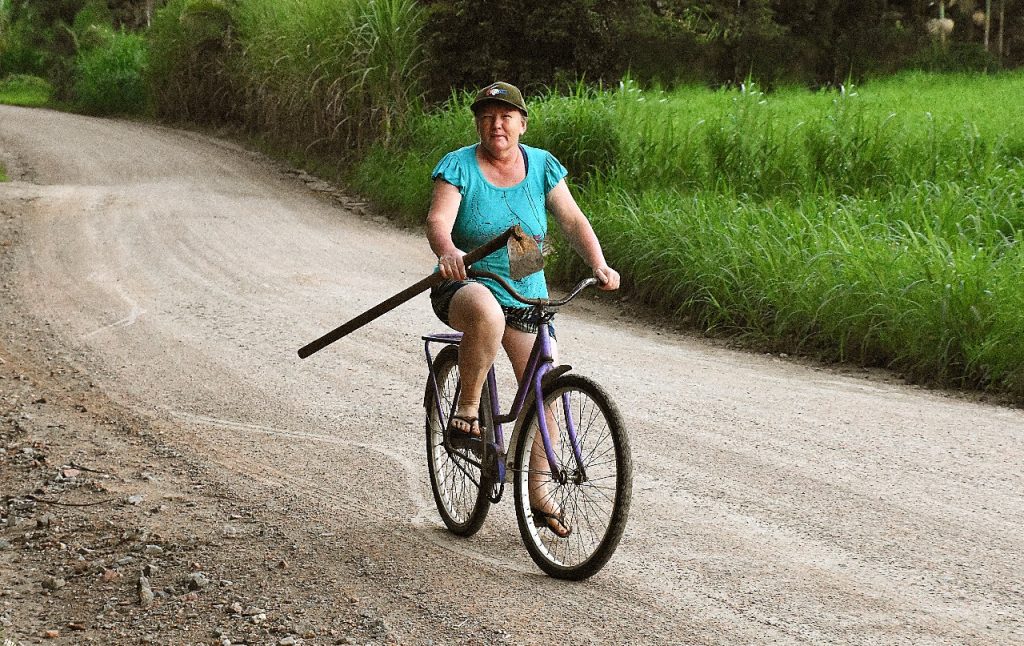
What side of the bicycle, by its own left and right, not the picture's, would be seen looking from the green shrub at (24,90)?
back

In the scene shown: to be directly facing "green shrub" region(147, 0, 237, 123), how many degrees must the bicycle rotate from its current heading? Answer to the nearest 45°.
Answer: approximately 135° to its left

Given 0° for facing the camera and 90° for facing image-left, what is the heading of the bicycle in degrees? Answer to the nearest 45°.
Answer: approximately 315°

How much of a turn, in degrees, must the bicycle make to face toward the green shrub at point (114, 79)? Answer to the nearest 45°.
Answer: approximately 135° to its left
